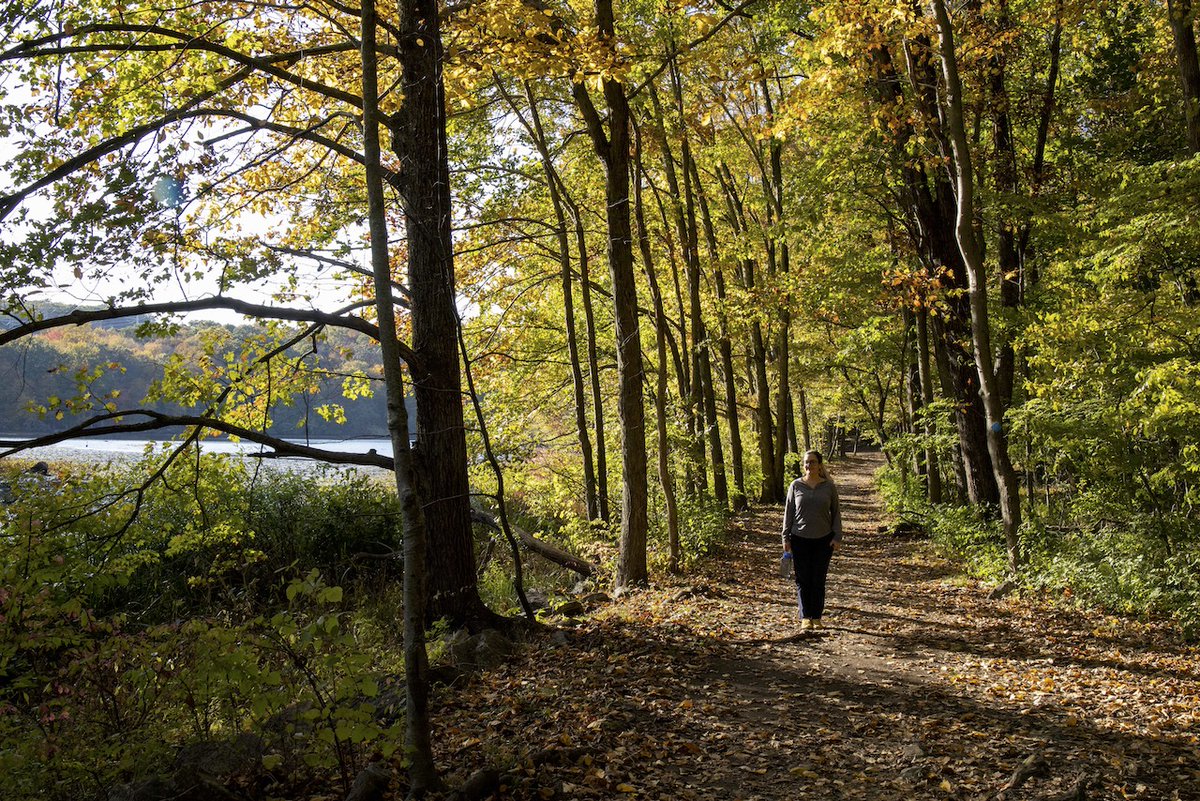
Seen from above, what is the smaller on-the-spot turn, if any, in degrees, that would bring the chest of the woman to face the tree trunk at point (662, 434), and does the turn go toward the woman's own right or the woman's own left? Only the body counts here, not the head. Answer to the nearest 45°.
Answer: approximately 135° to the woman's own right

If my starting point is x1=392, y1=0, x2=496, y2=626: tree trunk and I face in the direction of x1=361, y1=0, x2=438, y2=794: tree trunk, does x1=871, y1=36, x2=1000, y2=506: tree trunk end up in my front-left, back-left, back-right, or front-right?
back-left

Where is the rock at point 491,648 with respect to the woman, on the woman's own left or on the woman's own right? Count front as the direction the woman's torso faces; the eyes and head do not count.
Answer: on the woman's own right

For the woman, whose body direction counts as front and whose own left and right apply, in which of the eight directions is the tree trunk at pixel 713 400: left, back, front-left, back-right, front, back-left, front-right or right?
back

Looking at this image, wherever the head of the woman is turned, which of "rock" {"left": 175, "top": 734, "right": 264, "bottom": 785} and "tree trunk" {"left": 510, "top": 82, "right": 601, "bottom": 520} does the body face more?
the rock

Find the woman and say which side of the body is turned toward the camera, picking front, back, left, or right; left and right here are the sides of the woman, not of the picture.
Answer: front

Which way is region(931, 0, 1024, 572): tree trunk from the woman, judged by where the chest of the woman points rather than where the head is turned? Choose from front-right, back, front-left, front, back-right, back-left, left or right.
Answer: back-left

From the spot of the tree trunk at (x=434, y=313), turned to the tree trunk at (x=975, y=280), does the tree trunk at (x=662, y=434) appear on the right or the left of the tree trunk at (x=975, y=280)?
left

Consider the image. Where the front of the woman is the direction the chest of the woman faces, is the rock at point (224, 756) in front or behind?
in front

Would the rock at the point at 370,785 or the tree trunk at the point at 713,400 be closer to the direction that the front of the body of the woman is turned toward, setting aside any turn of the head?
the rock

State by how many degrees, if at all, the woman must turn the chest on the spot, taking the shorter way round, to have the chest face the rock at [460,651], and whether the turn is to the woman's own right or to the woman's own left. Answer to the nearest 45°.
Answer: approximately 45° to the woman's own right

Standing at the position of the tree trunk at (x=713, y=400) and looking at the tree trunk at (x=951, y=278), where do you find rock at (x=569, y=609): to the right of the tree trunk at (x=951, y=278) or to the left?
right

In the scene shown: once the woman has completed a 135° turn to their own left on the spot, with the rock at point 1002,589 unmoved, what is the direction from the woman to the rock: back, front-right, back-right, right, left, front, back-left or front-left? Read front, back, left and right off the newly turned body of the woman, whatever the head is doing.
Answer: front
